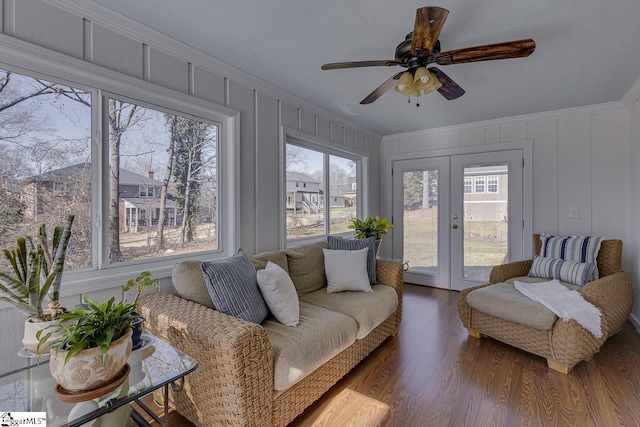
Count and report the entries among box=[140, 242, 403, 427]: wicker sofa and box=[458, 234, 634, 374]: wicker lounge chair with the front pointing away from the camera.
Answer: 0

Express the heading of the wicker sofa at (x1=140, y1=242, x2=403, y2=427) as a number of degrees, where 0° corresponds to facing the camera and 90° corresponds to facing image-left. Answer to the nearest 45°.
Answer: approximately 315°

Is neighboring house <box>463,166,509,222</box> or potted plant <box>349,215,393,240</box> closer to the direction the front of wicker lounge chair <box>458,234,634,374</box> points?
the potted plant

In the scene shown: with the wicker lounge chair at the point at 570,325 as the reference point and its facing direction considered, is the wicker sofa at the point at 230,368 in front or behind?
in front

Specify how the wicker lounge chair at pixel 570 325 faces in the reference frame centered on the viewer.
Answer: facing the viewer and to the left of the viewer

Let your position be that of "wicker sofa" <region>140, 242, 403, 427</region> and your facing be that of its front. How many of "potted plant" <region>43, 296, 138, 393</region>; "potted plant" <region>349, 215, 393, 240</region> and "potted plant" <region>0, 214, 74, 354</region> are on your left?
1

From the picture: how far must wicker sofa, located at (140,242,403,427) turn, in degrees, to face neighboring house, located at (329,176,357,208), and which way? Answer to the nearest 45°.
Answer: approximately 90° to its left

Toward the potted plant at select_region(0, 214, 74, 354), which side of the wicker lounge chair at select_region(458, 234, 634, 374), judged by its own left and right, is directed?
front

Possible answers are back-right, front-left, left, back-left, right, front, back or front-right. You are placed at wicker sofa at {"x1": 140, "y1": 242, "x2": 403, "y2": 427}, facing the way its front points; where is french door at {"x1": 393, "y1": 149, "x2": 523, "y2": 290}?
left

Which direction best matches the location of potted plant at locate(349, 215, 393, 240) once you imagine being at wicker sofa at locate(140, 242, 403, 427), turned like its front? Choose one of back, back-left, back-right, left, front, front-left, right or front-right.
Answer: left

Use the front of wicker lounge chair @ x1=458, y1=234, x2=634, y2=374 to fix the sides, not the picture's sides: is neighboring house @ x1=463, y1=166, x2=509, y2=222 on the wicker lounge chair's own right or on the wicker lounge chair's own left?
on the wicker lounge chair's own right

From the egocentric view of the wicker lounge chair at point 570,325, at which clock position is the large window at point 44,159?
The large window is roughly at 12 o'clock from the wicker lounge chair.

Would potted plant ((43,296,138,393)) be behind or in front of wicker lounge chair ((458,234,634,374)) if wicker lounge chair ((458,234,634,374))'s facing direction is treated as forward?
in front

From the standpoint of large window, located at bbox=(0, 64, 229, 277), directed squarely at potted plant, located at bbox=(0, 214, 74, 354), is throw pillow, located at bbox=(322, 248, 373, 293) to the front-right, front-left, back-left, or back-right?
back-left
